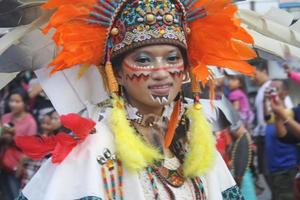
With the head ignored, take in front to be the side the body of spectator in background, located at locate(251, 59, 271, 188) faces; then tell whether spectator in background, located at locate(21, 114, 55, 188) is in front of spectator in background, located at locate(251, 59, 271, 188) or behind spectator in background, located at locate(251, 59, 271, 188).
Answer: in front

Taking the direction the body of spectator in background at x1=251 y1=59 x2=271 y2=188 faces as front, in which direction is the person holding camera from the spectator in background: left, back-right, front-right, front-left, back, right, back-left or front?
left

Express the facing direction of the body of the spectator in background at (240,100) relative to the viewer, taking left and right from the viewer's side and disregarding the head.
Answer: facing the viewer and to the left of the viewer

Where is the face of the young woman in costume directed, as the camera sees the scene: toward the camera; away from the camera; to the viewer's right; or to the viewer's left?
toward the camera

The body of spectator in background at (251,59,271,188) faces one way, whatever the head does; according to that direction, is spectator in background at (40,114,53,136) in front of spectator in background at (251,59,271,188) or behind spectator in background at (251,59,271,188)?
in front

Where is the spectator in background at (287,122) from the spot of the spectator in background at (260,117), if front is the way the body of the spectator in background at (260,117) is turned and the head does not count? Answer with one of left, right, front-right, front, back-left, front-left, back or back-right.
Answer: left

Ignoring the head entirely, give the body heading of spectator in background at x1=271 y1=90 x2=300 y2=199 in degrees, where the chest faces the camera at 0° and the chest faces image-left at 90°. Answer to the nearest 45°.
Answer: approximately 90°

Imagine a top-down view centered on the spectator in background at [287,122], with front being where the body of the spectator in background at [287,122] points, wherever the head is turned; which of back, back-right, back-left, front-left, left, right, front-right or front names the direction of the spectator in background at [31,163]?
front
